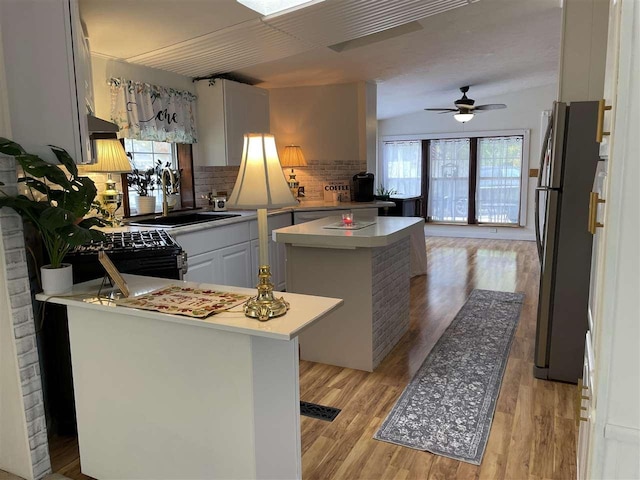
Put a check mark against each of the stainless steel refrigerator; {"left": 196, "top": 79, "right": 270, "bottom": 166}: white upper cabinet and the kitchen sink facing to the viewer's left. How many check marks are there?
1

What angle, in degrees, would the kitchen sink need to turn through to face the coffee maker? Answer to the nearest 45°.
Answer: approximately 90° to its left

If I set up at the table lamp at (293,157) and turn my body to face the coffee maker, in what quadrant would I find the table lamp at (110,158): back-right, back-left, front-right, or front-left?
back-right

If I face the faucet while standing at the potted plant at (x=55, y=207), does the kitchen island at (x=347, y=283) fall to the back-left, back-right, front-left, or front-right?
front-right

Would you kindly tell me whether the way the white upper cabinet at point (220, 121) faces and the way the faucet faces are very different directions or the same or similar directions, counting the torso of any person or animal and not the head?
same or similar directions

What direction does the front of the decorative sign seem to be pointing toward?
toward the camera

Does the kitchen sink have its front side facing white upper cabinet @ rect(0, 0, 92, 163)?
no

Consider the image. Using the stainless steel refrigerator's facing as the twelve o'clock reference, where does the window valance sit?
The window valance is roughly at 12 o'clock from the stainless steel refrigerator.

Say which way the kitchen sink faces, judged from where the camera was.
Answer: facing the viewer and to the right of the viewer

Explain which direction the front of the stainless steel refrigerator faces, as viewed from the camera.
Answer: facing to the left of the viewer

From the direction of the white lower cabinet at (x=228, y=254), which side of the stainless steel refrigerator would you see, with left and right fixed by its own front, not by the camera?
front
